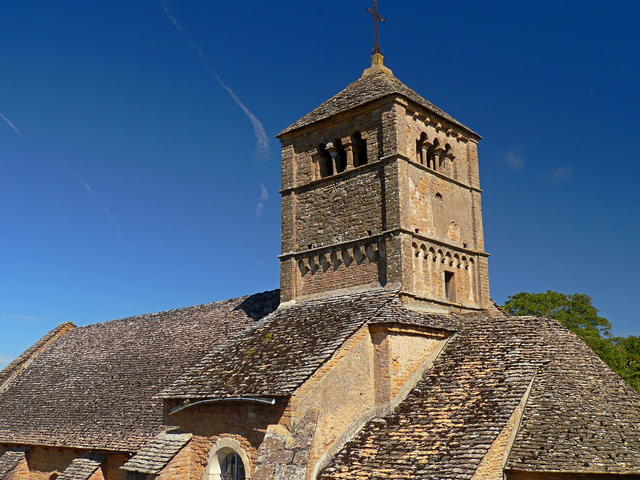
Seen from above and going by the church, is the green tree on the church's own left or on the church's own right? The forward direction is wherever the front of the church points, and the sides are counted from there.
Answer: on the church's own right

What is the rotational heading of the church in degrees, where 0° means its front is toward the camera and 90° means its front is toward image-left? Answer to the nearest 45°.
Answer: approximately 135°
